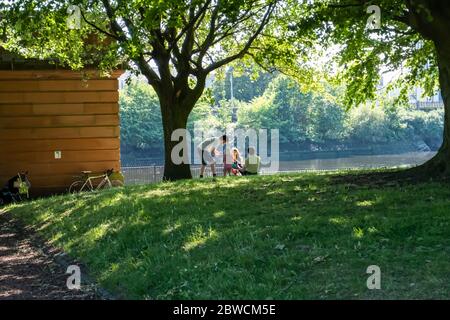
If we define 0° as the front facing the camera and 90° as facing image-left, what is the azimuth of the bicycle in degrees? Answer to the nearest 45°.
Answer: approximately 270°

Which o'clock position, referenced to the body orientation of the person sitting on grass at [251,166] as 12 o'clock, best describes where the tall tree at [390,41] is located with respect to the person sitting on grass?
The tall tree is roughly at 5 o'clock from the person sitting on grass.

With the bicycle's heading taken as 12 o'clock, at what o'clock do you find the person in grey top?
The person in grey top is roughly at 12 o'clock from the bicycle.

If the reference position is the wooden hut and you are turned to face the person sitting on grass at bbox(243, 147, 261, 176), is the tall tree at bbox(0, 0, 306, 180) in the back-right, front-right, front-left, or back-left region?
front-right

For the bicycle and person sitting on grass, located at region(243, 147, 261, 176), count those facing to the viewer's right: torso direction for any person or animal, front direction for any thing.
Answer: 1
